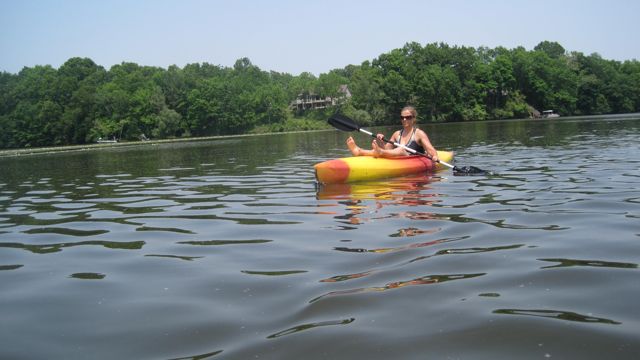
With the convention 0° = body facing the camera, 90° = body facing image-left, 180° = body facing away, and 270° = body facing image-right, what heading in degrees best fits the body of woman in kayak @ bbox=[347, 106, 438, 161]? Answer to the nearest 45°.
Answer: approximately 45°
